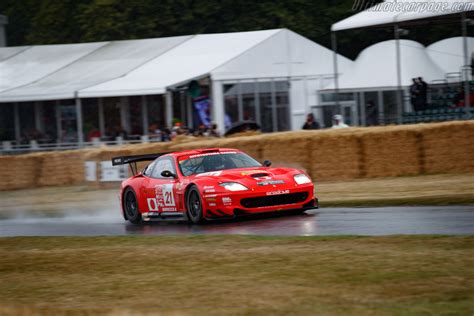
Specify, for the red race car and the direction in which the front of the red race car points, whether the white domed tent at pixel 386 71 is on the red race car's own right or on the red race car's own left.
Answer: on the red race car's own left

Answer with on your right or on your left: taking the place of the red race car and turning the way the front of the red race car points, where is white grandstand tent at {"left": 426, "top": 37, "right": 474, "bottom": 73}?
on your left

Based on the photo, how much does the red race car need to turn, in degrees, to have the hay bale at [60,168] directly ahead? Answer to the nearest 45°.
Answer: approximately 135° to its left

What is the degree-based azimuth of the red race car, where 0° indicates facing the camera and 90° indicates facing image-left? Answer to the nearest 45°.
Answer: approximately 315°

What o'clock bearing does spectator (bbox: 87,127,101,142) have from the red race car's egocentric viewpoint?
The spectator is roughly at 7 o'clock from the red race car.

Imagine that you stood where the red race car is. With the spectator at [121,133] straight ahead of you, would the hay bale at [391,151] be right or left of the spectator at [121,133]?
right

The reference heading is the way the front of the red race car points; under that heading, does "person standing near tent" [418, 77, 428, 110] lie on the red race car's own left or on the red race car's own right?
on the red race car's own left

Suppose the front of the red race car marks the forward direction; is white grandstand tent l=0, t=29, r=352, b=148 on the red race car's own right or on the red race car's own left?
on the red race car's own left

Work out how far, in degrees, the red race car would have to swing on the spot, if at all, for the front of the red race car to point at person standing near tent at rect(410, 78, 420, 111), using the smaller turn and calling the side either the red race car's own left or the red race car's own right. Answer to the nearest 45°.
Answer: approximately 90° to the red race car's own left

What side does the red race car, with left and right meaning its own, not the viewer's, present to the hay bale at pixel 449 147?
left

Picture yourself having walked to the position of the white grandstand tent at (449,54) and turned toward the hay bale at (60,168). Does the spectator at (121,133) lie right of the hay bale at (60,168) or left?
right

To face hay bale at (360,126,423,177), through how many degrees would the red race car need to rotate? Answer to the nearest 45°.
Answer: approximately 90° to its left
